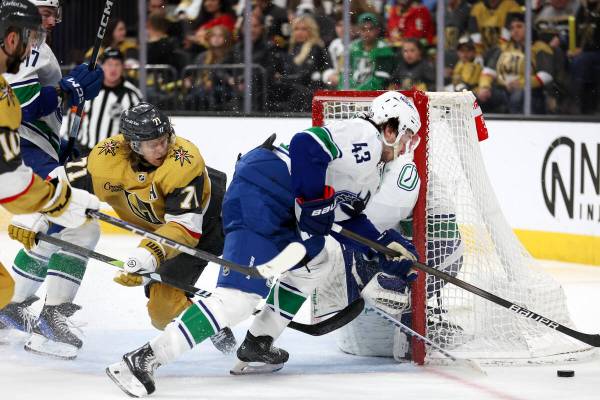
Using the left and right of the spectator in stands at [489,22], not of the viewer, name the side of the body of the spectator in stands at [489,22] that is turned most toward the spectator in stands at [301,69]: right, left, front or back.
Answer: right

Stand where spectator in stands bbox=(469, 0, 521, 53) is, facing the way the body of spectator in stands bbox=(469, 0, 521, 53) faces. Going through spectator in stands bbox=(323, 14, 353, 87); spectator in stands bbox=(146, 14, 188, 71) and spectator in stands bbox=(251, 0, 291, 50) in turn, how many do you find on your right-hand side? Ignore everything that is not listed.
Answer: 3

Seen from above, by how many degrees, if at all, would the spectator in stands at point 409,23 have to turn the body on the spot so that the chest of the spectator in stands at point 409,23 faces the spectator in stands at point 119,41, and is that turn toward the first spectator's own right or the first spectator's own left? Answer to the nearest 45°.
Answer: approximately 90° to the first spectator's own right

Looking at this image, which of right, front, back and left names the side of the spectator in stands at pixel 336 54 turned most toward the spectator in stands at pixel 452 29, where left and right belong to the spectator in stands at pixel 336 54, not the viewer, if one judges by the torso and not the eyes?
left

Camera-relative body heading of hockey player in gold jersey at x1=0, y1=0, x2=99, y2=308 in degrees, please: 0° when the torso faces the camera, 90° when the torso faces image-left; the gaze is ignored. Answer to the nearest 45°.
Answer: approximately 270°

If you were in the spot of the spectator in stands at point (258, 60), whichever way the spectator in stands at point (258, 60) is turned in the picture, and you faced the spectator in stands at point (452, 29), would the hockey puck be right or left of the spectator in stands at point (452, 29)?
right

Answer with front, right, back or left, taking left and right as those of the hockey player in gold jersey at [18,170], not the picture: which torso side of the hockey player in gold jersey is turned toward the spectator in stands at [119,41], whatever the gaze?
left

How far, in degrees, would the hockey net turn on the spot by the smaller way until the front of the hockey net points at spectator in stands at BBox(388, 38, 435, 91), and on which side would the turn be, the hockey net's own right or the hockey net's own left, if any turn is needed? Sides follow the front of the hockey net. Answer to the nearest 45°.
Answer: approximately 135° to the hockey net's own right

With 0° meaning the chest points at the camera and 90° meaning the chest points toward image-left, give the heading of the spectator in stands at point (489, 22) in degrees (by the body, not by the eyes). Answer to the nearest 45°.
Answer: approximately 0°

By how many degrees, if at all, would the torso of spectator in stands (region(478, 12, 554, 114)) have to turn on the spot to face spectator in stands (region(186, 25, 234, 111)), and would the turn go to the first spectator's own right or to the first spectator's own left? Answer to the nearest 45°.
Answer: approximately 90° to the first spectator's own right

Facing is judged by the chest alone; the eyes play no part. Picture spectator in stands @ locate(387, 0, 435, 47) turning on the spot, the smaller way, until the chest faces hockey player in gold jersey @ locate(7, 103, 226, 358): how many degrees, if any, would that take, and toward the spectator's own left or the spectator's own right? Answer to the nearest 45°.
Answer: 0° — they already face them

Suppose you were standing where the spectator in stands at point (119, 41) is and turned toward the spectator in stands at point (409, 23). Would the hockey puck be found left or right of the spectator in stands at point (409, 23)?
right
